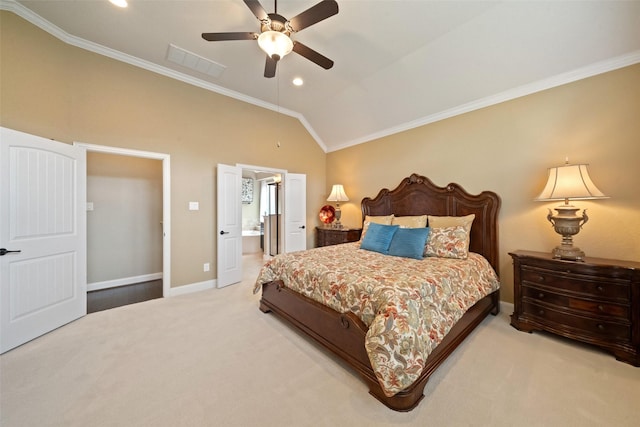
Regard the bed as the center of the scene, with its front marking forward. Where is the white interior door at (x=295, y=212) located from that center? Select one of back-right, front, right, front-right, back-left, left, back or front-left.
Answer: right

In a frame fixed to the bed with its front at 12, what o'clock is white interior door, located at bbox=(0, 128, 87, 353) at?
The white interior door is roughly at 1 o'clock from the bed.

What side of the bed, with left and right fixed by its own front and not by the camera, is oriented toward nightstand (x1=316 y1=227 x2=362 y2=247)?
right

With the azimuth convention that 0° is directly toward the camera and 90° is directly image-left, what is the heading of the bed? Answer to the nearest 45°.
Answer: approximately 45°

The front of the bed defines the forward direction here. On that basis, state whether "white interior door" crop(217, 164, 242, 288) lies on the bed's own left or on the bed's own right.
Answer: on the bed's own right

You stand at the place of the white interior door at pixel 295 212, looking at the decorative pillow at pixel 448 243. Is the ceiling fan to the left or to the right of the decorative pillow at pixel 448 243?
right

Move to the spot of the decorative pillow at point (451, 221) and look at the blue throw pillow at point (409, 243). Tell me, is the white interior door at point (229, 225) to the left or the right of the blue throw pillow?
right

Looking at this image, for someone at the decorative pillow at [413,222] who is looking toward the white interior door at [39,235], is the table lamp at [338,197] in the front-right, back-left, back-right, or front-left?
front-right

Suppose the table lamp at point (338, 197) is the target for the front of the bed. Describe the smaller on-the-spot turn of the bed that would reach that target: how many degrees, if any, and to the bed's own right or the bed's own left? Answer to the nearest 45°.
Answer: approximately 135° to the bed's own right

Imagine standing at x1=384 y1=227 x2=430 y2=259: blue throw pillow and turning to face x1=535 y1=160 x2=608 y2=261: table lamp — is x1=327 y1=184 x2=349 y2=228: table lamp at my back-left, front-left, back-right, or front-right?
back-left
